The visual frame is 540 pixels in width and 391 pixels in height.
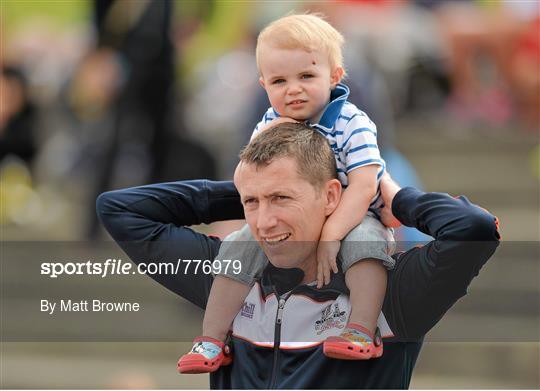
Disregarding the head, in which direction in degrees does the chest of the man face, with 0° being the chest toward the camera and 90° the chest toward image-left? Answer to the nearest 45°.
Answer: approximately 45°

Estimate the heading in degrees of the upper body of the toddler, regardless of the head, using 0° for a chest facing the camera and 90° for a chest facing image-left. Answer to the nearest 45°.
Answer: approximately 45°
